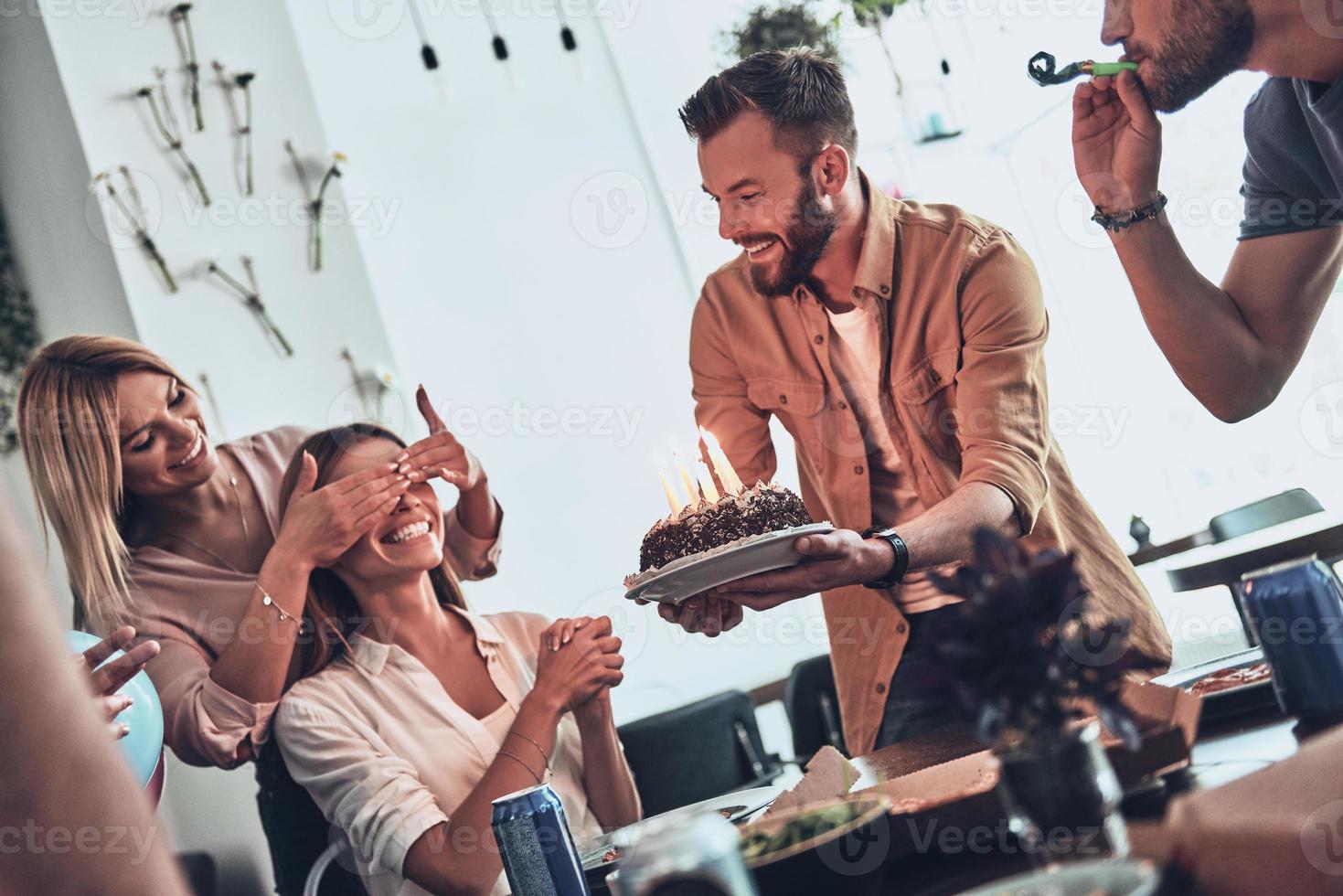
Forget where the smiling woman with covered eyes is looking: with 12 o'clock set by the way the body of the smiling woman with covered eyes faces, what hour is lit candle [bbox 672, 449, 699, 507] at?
The lit candle is roughly at 12 o'clock from the smiling woman with covered eyes.

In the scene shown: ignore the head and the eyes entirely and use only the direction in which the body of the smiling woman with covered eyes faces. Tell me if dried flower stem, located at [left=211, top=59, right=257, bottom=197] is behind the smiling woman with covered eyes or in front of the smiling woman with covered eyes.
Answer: behind

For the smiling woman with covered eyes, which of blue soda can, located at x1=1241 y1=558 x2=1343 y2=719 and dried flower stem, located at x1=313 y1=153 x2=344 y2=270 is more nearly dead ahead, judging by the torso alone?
the blue soda can

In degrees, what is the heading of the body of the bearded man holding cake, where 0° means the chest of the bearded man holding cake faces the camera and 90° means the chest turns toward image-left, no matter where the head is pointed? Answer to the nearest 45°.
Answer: approximately 45°

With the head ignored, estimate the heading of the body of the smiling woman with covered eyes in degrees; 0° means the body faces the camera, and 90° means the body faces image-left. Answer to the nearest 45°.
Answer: approximately 315°

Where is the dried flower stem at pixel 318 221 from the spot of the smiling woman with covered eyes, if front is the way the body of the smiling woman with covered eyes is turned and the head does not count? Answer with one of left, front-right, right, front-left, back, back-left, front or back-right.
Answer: back-left

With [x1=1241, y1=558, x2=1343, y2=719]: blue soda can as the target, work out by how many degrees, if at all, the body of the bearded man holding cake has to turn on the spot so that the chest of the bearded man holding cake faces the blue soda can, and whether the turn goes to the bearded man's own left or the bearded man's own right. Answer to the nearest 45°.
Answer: approximately 45° to the bearded man's own left

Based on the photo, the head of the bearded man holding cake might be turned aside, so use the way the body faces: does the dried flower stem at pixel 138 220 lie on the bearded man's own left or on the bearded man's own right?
on the bearded man's own right
